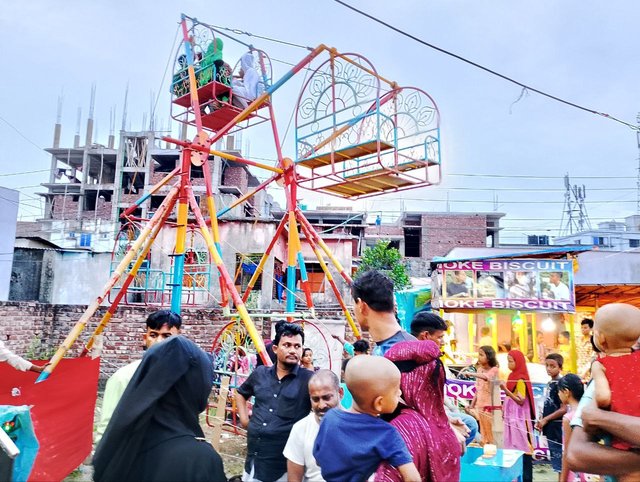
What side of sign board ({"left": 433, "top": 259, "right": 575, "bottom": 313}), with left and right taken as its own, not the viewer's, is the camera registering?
front

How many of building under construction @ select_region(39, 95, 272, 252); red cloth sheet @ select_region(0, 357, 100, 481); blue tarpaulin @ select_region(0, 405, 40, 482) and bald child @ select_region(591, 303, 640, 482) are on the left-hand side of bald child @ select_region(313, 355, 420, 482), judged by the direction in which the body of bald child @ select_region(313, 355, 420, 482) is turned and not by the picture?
3

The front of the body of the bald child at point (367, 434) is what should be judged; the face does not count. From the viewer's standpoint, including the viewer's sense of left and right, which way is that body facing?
facing away from the viewer and to the right of the viewer

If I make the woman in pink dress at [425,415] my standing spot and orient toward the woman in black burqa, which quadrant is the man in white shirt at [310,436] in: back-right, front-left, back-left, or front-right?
front-right

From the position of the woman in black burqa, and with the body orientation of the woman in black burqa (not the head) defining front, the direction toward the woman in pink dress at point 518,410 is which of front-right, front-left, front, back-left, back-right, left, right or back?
front

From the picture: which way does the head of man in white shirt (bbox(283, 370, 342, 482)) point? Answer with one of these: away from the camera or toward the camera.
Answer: toward the camera

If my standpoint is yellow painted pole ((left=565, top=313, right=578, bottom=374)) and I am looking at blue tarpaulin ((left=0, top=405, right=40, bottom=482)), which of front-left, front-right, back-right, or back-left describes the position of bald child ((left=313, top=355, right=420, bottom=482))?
front-left

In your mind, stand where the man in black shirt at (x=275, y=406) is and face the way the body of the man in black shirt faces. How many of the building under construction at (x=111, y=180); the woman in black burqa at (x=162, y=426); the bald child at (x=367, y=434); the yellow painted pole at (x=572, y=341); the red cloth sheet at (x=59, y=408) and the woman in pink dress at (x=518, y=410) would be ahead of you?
2

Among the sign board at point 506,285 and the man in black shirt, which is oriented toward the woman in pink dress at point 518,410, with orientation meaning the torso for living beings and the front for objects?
the sign board

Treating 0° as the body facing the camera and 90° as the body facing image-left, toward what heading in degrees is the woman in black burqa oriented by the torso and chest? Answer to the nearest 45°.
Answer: approximately 225°

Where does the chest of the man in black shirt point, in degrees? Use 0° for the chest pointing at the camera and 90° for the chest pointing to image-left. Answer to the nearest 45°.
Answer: approximately 0°

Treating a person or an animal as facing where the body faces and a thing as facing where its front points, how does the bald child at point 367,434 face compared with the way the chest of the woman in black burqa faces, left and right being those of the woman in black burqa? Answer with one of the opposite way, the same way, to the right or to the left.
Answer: the same way

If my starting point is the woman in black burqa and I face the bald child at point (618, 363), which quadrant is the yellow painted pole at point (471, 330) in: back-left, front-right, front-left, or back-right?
front-left

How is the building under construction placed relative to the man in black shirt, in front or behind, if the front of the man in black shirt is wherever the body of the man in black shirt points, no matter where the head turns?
behind

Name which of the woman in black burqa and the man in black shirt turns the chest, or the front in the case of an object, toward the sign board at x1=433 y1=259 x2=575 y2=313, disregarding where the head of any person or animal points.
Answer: the woman in black burqa

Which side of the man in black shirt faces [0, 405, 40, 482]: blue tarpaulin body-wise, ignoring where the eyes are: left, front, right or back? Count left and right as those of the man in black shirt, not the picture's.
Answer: right

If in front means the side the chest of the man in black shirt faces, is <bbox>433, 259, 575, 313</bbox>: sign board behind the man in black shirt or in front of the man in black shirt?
behind

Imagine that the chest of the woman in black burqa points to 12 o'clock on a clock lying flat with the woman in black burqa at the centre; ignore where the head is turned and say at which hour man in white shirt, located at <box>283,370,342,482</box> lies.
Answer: The man in white shirt is roughly at 12 o'clock from the woman in black burqa.
